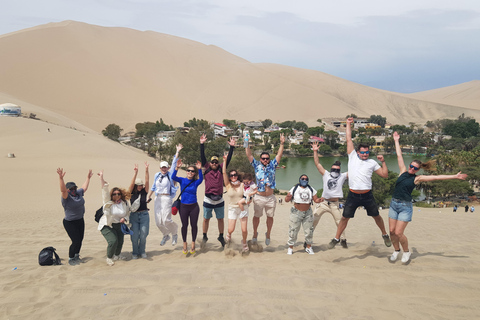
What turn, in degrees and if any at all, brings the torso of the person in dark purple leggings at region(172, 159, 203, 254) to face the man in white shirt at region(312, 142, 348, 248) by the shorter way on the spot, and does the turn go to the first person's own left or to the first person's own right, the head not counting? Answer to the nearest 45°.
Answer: approximately 90° to the first person's own left

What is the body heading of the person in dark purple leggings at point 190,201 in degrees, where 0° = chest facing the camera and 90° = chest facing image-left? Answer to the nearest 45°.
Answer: approximately 0°

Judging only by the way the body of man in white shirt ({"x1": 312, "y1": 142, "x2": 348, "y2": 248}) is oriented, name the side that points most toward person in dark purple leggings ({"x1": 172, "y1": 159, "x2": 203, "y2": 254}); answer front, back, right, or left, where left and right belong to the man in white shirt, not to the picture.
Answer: right

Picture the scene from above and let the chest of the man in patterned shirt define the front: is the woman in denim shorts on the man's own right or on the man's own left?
on the man's own left
